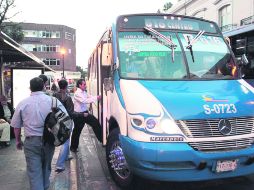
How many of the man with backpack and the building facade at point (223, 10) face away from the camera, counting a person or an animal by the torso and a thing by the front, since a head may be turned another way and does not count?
1

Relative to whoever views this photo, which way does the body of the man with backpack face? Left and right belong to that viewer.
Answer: facing away from the viewer

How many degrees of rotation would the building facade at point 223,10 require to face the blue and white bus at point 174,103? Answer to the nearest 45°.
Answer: approximately 45° to its left

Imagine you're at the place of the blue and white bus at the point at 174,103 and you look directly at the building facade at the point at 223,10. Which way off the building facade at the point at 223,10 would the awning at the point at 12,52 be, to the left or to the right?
left

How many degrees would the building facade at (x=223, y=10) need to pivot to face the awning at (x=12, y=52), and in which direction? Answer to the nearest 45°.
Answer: approximately 45° to its left

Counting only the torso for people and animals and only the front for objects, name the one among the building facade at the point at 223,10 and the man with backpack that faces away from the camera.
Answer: the man with backpack

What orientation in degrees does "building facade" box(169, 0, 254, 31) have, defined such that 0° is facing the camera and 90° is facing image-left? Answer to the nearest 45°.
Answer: approximately 45°

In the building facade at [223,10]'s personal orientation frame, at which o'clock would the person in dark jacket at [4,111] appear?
The person in dark jacket is roughly at 11 o'clock from the building facade.
